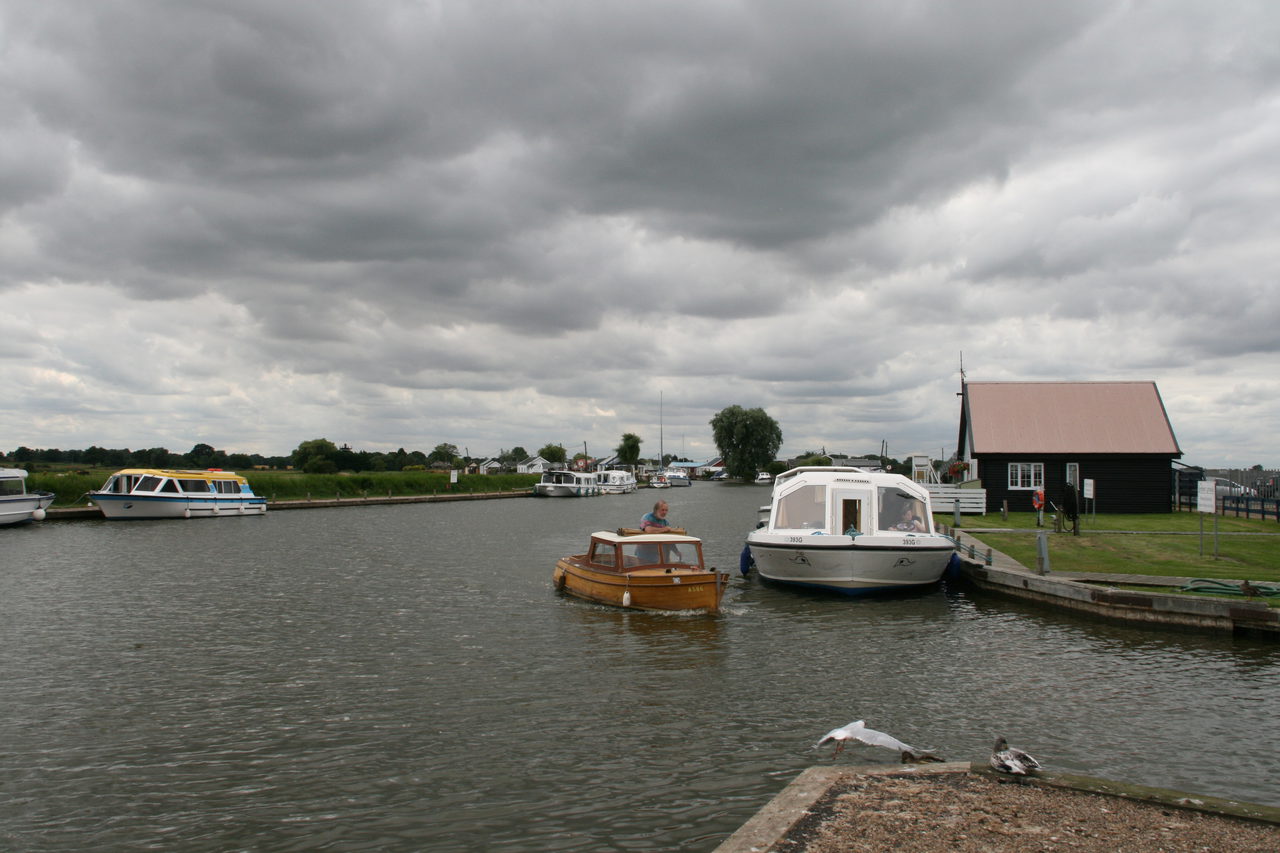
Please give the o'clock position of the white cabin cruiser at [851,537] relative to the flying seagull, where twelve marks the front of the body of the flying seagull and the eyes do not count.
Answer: The white cabin cruiser is roughly at 3 o'clock from the flying seagull.

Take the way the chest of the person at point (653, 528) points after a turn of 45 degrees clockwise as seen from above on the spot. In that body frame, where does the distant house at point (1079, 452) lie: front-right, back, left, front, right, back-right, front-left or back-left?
back-left

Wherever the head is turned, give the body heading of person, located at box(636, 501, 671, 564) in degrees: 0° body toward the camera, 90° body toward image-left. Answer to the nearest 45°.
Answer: approximately 315°

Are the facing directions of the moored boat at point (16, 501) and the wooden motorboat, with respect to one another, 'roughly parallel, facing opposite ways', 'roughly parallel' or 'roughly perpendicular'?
roughly perpendicular

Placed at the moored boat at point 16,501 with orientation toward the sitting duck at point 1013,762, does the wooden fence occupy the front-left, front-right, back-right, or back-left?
front-left

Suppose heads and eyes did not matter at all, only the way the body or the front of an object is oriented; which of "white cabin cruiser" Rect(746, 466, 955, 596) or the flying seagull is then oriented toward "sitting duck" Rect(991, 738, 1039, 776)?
the white cabin cruiser

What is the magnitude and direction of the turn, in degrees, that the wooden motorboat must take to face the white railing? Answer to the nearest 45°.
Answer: approximately 90° to its left

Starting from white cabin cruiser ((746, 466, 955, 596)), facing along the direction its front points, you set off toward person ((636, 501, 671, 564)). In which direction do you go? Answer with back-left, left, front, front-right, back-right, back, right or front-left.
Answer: front-right

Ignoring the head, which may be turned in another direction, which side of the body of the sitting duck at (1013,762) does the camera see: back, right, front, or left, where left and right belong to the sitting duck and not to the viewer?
left

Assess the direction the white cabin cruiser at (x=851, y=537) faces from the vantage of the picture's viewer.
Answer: facing the viewer

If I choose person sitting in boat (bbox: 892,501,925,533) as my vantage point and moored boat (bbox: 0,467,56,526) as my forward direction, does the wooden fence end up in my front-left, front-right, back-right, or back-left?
back-right

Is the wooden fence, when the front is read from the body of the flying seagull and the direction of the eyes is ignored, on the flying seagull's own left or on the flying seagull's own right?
on the flying seagull's own right

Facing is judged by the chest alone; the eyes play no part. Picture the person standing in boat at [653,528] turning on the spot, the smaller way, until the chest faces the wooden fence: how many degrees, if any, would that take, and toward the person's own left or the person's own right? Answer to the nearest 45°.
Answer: approximately 90° to the person's own left
